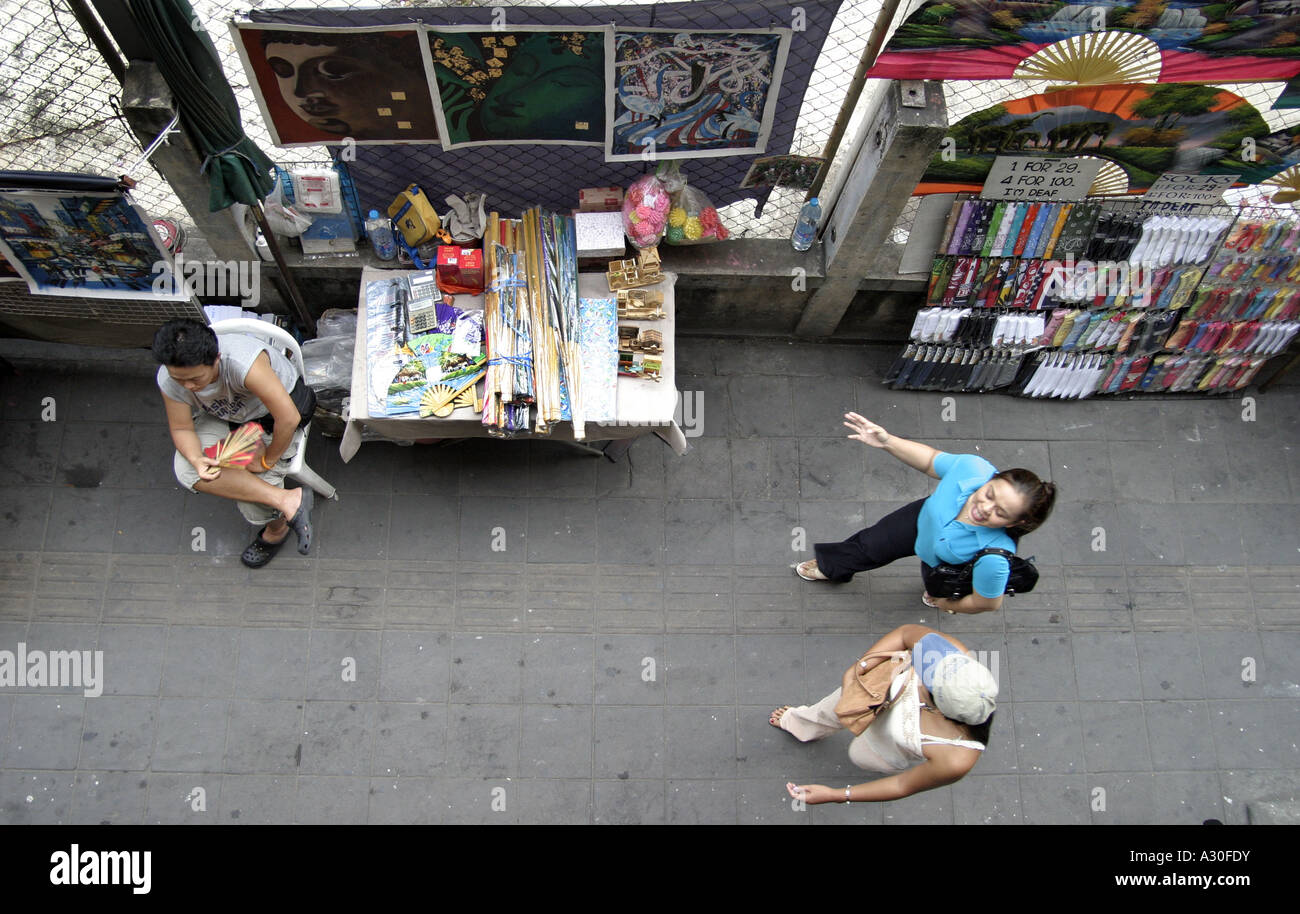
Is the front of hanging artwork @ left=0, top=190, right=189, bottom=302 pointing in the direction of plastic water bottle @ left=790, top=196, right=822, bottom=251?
no

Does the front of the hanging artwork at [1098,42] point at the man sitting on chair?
no

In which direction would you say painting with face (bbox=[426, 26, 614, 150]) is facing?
toward the camera

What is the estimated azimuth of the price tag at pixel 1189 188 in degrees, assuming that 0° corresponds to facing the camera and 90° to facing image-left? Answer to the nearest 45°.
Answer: approximately 0°

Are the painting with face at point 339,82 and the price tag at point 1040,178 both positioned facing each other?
no

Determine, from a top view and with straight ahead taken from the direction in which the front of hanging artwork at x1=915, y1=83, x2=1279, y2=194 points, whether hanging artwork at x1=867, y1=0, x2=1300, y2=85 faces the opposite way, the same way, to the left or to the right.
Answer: the same way

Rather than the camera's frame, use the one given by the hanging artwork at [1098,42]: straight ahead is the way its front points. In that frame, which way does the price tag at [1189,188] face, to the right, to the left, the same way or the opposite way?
the same way

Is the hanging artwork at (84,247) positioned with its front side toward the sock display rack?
no

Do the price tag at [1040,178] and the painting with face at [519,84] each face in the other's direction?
no

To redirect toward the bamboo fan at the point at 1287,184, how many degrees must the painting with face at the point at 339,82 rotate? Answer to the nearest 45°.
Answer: approximately 90° to its left

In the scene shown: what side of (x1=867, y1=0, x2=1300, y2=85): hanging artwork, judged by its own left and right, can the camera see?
front

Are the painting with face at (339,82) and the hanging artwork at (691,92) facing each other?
no

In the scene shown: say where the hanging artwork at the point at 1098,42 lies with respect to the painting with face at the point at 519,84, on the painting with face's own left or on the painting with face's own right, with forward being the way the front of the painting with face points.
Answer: on the painting with face's own left

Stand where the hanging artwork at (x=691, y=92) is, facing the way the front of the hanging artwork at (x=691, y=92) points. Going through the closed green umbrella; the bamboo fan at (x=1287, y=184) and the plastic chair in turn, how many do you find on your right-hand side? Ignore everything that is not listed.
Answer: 2

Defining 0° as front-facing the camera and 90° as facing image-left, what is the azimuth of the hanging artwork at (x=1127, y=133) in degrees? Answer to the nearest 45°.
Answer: approximately 0°

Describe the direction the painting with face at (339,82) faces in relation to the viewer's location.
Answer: facing the viewer

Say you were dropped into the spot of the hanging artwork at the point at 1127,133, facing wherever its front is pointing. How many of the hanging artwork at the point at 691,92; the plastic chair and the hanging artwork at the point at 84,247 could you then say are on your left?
0

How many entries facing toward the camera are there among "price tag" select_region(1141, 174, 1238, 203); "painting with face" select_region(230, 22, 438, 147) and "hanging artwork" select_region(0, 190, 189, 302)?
3

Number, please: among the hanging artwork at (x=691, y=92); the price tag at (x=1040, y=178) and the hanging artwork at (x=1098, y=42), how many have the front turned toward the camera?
3

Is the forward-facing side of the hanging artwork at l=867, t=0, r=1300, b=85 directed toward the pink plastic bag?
no
